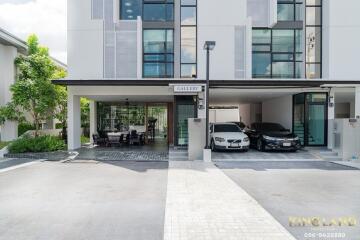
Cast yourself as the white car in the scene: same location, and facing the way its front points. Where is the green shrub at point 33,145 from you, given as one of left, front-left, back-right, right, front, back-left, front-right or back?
back-right

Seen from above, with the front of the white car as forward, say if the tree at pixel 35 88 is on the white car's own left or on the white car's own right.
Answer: on the white car's own right

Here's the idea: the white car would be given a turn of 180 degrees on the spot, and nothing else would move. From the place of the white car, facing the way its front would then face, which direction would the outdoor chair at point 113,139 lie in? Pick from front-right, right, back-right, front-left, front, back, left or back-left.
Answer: front-left

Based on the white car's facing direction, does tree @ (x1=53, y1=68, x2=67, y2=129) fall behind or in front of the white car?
behind

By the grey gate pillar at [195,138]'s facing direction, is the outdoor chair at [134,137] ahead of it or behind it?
behind

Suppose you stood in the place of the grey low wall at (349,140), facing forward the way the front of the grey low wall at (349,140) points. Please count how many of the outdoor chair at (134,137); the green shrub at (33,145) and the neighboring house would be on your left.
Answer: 0

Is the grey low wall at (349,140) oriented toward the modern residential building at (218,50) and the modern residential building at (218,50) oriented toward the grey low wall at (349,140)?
no

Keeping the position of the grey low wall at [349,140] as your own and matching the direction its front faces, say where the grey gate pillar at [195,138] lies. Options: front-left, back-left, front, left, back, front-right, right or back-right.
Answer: front-right

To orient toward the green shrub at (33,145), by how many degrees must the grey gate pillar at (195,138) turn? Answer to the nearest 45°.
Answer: approximately 90° to its right

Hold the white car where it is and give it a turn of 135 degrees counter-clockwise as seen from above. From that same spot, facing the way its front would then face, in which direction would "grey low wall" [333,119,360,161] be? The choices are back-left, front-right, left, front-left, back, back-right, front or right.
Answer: right

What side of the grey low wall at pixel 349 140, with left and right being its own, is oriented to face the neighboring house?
right

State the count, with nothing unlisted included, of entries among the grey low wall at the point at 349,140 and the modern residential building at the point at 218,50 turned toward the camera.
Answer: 2

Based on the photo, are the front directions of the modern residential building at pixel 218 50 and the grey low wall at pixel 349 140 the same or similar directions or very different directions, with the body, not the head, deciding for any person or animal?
same or similar directions

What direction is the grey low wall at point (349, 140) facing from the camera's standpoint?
toward the camera

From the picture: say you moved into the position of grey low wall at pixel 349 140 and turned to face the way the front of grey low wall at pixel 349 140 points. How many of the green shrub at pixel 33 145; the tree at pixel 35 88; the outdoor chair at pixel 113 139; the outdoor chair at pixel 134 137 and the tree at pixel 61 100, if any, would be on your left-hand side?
0

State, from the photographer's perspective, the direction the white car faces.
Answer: facing the viewer and to the right of the viewer

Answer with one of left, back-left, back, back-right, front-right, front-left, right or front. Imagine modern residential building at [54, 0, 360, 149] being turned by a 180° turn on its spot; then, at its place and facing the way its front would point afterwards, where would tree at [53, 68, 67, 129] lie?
left

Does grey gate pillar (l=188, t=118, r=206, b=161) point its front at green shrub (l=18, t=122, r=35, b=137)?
no

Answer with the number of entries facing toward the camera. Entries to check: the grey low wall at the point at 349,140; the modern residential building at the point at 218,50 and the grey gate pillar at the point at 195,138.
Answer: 3
